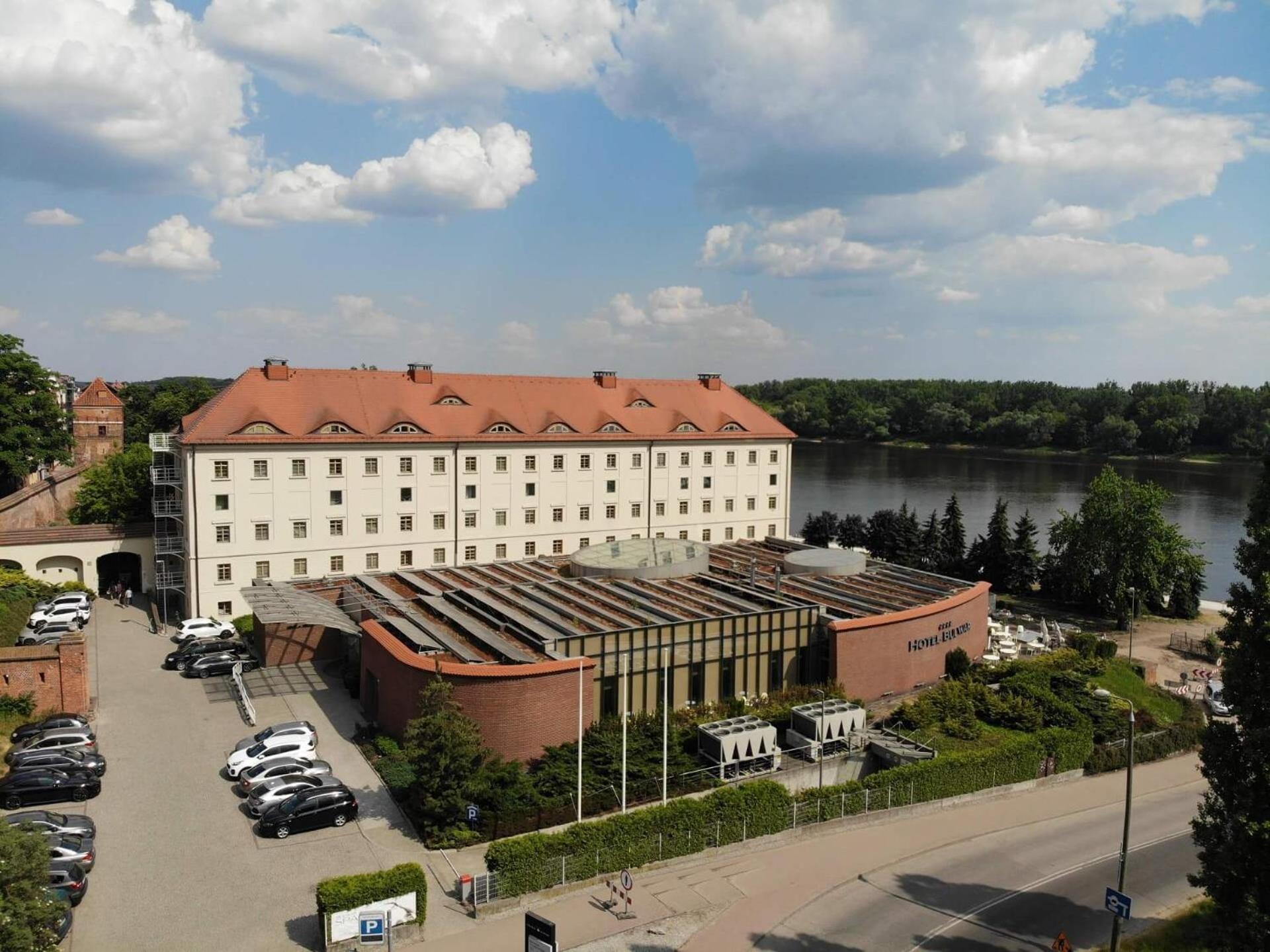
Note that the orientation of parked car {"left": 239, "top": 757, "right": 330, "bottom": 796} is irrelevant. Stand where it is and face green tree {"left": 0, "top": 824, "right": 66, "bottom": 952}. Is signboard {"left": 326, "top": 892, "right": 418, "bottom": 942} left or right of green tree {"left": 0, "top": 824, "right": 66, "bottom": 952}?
left

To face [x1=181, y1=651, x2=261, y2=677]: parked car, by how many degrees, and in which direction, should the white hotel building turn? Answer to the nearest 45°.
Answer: approximately 90° to its right

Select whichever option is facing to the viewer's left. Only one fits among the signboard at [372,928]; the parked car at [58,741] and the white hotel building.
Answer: the parked car

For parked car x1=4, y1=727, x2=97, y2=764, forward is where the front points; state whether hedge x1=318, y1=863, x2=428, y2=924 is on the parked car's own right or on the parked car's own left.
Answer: on the parked car's own left

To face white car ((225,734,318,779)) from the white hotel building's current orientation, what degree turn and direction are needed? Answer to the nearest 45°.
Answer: approximately 45° to its right

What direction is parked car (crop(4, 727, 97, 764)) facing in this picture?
to the viewer's left

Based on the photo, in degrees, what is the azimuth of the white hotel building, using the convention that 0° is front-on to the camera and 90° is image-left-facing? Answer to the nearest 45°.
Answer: approximately 315°

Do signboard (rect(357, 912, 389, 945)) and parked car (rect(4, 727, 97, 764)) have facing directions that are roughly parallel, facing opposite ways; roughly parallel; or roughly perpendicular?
roughly perpendicular
